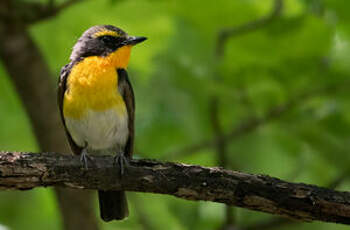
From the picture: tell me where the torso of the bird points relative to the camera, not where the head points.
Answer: toward the camera

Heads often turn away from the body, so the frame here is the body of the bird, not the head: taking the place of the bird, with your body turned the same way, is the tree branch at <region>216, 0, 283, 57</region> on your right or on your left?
on your left
